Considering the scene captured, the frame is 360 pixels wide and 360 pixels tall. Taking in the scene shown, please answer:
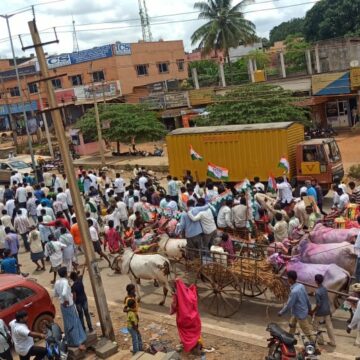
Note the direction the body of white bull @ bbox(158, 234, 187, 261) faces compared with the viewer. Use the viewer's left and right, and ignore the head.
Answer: facing to the left of the viewer

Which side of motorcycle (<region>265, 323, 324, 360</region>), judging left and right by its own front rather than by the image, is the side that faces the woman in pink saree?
back

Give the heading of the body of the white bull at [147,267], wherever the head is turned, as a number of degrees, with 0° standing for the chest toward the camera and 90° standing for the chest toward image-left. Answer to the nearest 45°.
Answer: approximately 90°

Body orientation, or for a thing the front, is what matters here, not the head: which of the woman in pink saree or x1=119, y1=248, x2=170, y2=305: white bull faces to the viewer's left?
the white bull

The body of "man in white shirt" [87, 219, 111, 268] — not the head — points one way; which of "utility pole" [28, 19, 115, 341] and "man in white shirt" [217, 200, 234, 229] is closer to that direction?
the utility pole

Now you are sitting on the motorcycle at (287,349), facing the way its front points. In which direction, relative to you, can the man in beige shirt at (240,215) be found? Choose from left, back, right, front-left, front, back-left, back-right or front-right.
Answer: back-left

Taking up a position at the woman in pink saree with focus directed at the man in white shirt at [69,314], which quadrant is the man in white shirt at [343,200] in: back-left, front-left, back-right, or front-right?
back-right

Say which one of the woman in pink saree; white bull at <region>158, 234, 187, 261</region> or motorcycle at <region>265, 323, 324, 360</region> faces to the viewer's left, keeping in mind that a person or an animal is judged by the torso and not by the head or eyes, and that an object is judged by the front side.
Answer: the white bull

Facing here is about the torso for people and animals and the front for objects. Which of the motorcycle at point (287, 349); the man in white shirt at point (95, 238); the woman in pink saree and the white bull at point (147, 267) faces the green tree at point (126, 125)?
the woman in pink saree

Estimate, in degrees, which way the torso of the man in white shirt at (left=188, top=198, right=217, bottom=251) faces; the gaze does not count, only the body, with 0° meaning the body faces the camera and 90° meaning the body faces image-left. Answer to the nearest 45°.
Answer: approximately 135°
